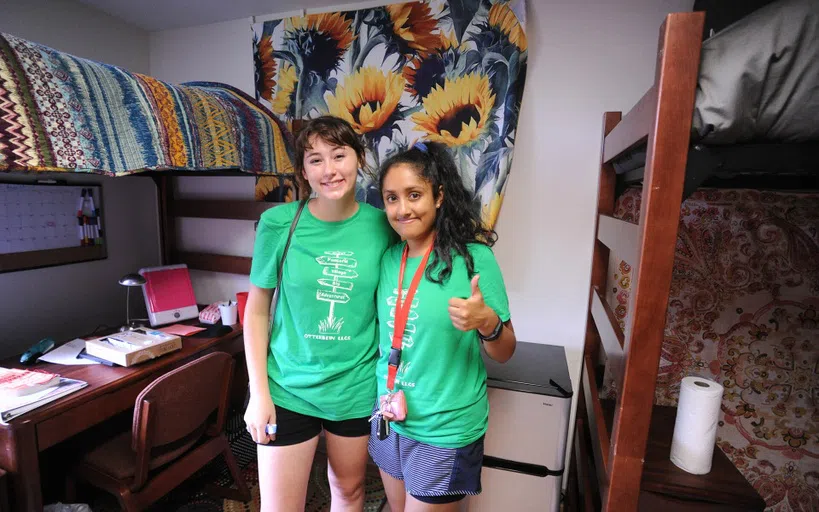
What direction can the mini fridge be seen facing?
toward the camera

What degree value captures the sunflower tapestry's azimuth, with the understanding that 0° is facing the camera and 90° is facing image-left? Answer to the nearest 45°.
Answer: approximately 0°

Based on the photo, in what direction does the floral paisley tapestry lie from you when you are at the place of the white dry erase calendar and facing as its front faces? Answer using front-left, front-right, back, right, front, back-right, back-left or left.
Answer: front

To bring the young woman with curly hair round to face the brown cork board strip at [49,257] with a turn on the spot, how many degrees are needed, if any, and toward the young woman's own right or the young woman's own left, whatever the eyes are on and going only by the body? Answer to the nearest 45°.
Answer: approximately 45° to the young woman's own right

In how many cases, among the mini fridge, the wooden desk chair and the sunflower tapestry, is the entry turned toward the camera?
2

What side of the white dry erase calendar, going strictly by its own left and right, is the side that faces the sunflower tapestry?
front

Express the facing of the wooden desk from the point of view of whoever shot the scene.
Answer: facing the viewer and to the right of the viewer

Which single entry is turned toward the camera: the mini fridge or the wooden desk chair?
the mini fridge

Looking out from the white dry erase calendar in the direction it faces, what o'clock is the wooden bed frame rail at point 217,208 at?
The wooden bed frame rail is roughly at 11 o'clock from the white dry erase calendar.

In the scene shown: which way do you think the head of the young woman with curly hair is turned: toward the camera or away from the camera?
toward the camera

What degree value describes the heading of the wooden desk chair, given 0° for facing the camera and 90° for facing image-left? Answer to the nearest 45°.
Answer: approximately 135°

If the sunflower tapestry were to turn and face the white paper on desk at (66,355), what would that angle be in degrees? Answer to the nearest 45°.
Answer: approximately 90° to its right

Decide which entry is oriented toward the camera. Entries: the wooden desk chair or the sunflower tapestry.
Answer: the sunflower tapestry
